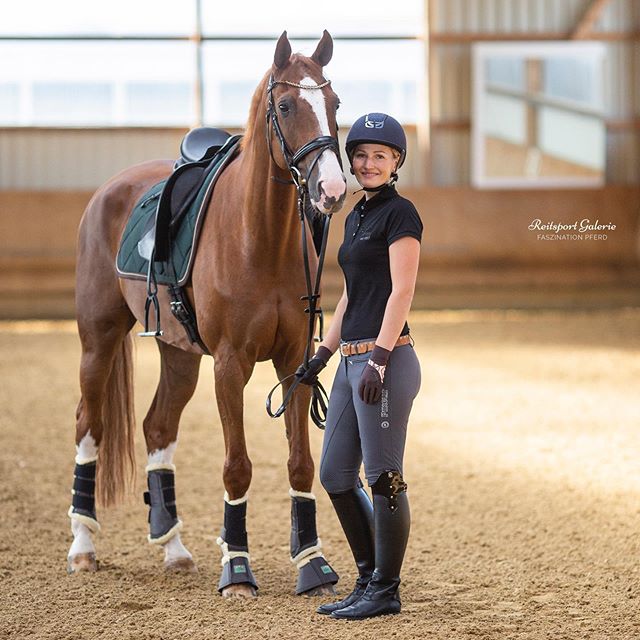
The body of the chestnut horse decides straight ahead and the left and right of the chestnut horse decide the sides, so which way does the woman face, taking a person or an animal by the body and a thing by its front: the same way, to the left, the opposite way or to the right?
to the right

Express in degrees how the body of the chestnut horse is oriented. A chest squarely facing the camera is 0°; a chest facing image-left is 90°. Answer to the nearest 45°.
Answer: approximately 315°

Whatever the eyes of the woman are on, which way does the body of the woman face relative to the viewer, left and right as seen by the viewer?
facing the viewer and to the left of the viewer

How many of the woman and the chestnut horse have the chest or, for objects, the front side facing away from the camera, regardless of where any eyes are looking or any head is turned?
0

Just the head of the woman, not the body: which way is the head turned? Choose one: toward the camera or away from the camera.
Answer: toward the camera
